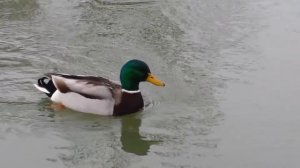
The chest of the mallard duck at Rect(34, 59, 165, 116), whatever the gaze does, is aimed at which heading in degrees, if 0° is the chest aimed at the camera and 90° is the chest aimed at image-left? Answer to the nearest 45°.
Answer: approximately 270°
